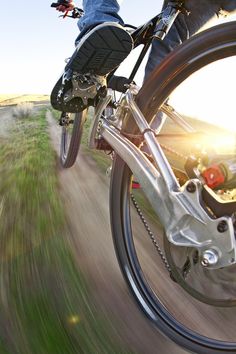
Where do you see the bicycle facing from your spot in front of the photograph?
facing away from the viewer and to the left of the viewer
